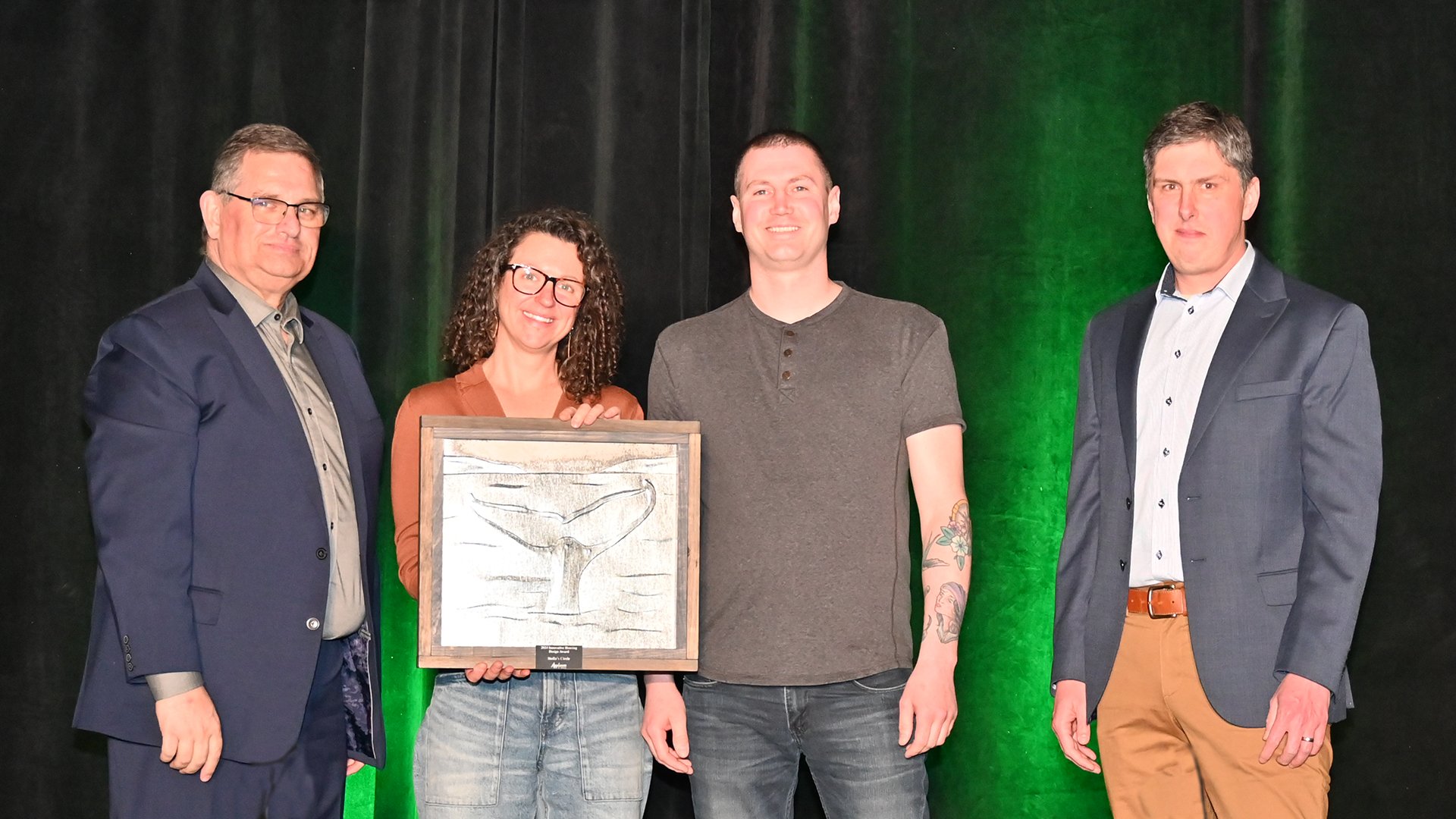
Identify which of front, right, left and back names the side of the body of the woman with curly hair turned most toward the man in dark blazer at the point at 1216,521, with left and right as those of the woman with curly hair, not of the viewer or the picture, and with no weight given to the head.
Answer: left

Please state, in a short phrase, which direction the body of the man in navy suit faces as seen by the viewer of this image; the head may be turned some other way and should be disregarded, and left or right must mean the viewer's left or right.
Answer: facing the viewer and to the right of the viewer

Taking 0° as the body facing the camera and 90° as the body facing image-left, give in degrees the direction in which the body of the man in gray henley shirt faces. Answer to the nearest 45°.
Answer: approximately 0°

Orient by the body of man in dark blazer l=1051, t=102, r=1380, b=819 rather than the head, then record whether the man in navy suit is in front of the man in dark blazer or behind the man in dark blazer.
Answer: in front

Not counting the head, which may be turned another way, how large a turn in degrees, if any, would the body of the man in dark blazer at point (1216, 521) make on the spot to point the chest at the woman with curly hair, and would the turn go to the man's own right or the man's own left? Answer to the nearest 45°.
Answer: approximately 45° to the man's own right

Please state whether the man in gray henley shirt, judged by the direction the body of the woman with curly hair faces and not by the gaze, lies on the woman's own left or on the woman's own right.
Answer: on the woman's own left

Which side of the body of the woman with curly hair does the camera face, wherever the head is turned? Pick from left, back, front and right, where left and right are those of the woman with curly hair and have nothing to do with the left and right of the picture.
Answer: front

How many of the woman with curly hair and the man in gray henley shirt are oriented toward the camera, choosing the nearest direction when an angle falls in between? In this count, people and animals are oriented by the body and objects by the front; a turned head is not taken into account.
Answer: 2

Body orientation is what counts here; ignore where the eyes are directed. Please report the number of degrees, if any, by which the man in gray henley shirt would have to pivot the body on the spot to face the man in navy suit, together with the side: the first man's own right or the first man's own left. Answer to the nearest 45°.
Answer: approximately 90° to the first man's own right

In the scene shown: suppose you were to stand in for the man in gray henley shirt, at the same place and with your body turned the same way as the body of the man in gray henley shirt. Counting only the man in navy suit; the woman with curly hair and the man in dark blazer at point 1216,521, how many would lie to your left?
1

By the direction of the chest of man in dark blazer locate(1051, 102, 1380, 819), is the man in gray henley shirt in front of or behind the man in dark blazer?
in front
